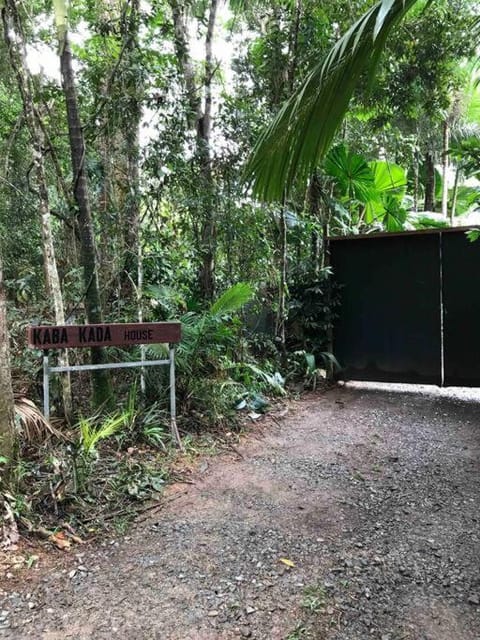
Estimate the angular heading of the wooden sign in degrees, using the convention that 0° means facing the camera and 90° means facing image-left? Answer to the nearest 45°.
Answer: approximately 0°

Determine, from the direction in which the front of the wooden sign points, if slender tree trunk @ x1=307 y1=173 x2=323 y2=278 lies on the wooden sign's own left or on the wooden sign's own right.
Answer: on the wooden sign's own left

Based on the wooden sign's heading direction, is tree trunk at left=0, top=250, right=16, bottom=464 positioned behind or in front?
in front

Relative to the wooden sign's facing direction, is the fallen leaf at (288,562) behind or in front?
in front

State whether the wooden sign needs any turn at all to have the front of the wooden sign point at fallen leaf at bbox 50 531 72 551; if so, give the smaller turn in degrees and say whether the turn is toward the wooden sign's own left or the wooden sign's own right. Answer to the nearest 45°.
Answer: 0° — it already faces it

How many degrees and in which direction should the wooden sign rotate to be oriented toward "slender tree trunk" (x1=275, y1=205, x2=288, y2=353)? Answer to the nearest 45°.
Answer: approximately 135° to its left
